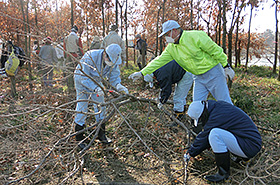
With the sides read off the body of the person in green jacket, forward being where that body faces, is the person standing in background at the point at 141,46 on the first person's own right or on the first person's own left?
on the first person's own right

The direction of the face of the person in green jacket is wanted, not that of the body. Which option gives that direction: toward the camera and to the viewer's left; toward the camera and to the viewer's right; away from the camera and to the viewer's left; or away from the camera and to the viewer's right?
toward the camera and to the viewer's left

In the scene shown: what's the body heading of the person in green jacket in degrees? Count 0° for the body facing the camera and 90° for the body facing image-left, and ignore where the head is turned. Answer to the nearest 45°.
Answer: approximately 45°
